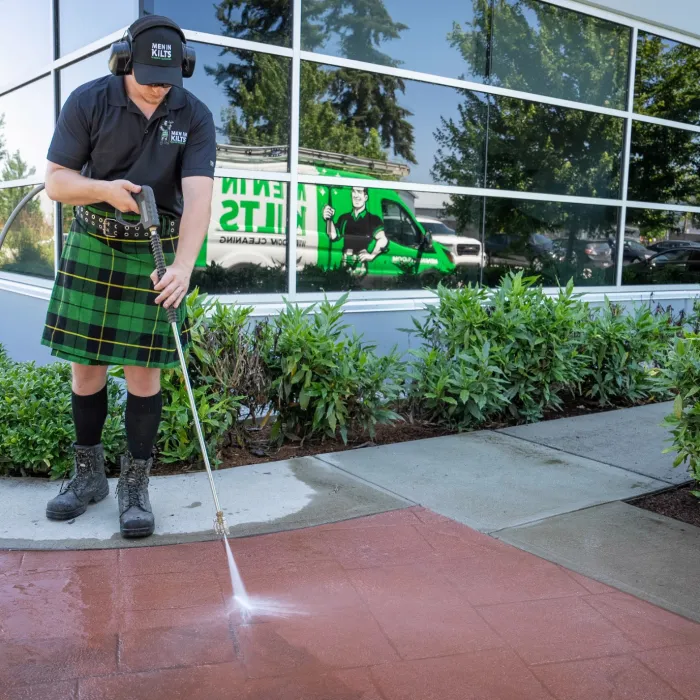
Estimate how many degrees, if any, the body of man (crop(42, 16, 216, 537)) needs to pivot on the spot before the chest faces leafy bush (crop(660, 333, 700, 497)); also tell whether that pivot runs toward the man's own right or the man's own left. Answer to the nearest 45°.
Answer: approximately 90° to the man's own left

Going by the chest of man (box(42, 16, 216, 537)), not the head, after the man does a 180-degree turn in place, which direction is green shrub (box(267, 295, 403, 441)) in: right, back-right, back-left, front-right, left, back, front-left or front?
front-right

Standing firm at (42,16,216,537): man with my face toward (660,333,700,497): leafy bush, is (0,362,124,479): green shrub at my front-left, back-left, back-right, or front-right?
back-left

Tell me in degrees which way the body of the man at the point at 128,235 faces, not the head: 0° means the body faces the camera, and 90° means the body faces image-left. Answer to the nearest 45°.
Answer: approximately 0°

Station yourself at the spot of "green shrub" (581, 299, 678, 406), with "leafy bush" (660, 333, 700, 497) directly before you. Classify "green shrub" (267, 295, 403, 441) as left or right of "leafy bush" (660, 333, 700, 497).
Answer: right

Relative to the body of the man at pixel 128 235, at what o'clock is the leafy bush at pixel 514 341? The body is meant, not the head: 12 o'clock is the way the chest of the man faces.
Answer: The leafy bush is roughly at 8 o'clock from the man.

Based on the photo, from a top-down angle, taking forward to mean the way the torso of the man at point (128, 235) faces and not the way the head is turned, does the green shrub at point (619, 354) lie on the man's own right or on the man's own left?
on the man's own left
